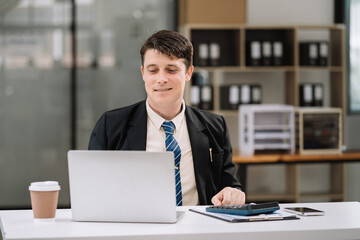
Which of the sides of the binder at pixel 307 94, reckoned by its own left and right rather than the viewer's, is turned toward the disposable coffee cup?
front

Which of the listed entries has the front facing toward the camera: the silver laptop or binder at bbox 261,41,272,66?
the binder

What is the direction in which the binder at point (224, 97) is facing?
toward the camera

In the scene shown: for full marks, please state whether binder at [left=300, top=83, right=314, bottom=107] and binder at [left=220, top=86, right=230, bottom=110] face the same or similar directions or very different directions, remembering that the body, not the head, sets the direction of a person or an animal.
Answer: same or similar directions

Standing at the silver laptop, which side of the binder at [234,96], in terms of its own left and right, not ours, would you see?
front

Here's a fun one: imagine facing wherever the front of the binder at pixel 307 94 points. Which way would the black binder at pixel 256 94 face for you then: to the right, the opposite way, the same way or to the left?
the same way

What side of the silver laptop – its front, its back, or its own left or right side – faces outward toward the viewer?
back

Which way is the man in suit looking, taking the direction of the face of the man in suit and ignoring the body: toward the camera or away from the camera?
toward the camera

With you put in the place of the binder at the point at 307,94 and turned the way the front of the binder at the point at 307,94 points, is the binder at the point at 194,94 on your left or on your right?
on your right

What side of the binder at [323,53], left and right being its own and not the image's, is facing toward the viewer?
front

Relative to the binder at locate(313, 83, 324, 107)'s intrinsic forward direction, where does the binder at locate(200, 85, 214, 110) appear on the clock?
the binder at locate(200, 85, 214, 110) is roughly at 2 o'clock from the binder at locate(313, 83, 324, 107).

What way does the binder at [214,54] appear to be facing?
toward the camera

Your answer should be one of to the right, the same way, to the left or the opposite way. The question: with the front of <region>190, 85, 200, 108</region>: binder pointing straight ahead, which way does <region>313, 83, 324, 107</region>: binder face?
the same way

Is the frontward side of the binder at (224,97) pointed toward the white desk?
yes

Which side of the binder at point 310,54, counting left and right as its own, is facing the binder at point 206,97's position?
right
